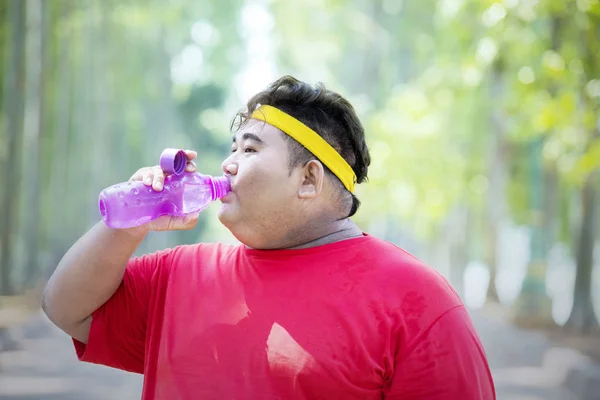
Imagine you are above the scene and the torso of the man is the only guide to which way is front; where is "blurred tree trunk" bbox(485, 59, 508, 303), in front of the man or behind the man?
behind

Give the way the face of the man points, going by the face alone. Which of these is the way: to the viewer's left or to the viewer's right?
to the viewer's left

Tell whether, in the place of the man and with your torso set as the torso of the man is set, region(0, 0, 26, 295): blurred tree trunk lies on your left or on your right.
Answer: on your right

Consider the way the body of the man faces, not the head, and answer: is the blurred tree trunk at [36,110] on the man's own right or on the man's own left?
on the man's own right

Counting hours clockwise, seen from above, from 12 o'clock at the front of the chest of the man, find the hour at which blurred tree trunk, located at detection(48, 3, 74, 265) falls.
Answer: The blurred tree trunk is roughly at 4 o'clock from the man.

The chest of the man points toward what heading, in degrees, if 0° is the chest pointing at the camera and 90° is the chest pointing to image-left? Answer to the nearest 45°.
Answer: approximately 45°

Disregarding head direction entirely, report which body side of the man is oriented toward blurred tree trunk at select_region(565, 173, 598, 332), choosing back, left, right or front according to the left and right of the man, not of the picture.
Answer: back

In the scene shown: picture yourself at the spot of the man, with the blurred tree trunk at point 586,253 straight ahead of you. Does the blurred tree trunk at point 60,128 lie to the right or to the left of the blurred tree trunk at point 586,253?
left
